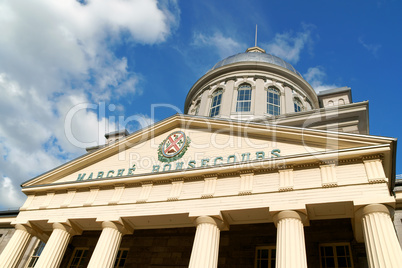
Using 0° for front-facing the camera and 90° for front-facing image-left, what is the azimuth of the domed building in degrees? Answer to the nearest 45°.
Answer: approximately 45°
